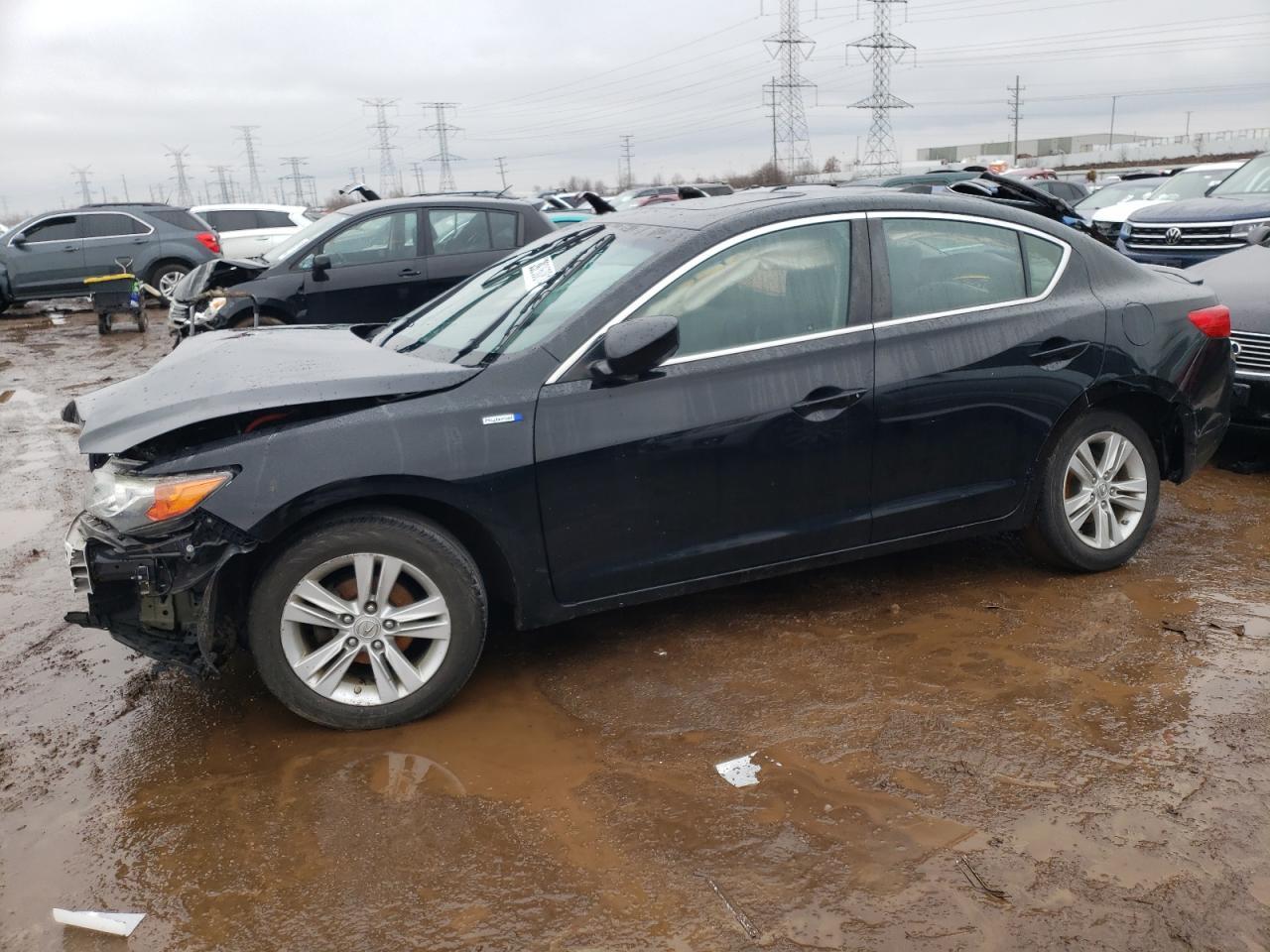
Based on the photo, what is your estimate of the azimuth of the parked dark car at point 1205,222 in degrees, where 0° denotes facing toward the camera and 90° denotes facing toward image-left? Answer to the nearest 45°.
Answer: approximately 45°

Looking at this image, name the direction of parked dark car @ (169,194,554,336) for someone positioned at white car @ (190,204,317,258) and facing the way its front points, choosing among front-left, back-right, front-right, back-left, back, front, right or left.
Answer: left

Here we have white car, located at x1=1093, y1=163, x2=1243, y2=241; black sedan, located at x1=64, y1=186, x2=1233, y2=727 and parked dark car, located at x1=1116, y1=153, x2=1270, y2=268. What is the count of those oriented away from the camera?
0

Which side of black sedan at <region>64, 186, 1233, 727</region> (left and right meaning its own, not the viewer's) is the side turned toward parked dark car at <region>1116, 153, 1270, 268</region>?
back

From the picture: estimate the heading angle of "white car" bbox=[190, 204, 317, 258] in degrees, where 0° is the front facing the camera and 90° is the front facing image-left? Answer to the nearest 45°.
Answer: approximately 90°

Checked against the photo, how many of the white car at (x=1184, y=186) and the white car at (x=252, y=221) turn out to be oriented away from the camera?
0

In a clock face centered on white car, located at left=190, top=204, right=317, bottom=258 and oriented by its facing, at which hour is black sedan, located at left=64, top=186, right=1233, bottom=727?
The black sedan is roughly at 9 o'clock from the white car.

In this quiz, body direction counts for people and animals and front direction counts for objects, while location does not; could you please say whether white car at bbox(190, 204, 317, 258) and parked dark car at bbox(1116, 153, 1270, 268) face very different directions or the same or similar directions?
same or similar directions

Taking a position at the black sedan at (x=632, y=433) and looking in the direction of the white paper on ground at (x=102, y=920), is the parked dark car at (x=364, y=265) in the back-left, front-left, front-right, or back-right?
back-right

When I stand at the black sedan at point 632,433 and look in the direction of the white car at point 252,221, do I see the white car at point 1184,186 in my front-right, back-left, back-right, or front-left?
front-right

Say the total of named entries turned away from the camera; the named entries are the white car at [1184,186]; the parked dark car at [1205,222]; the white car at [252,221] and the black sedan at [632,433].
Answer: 0

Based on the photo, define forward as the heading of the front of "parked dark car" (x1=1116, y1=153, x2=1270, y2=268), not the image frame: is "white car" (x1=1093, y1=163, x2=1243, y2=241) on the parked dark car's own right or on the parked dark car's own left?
on the parked dark car's own right

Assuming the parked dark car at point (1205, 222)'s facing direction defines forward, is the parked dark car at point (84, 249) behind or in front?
in front

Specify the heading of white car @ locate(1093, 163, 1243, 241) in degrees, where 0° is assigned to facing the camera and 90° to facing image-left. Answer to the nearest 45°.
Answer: approximately 45°

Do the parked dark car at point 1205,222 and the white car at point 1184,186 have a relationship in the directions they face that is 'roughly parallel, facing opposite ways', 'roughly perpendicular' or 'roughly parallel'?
roughly parallel
